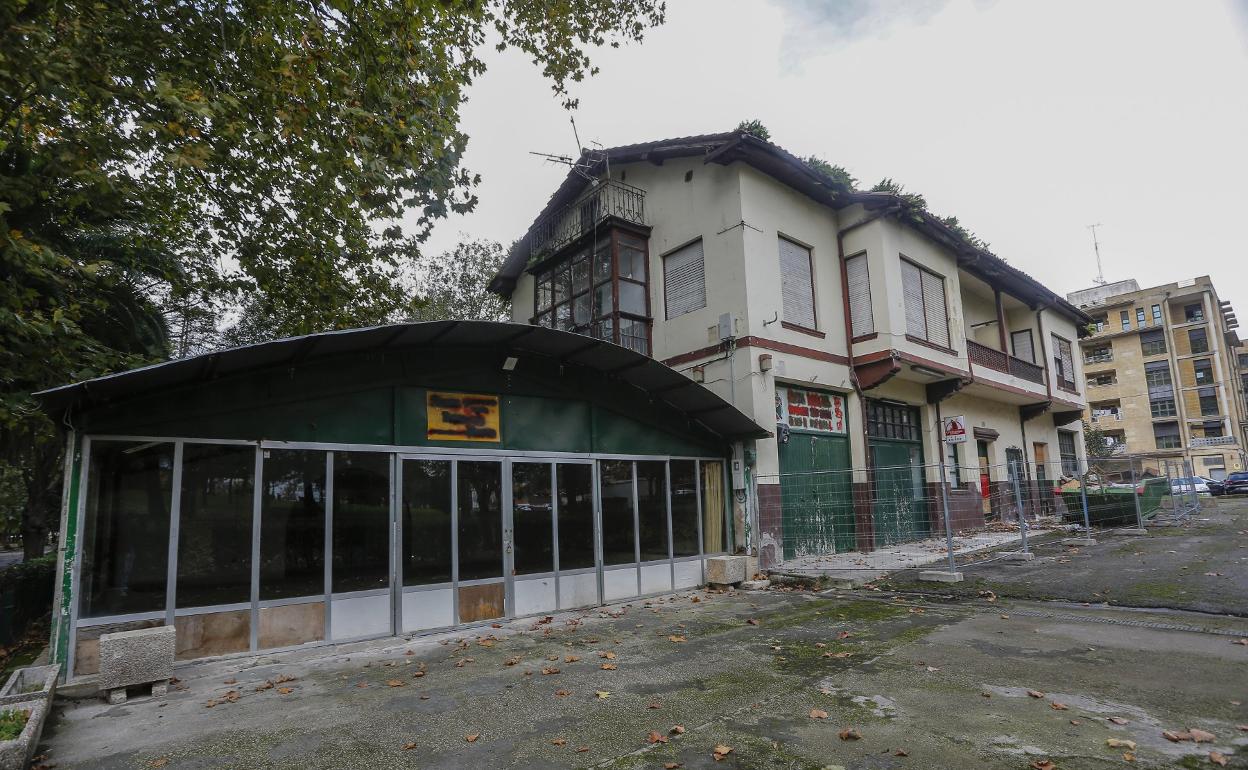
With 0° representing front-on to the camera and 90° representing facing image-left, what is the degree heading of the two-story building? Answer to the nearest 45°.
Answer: approximately 315°

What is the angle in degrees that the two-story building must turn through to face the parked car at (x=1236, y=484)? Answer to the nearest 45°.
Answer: approximately 90° to its left

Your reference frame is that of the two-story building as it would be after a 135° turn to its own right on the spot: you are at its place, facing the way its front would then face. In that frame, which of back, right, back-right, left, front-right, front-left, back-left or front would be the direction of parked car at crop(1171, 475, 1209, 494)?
back-right

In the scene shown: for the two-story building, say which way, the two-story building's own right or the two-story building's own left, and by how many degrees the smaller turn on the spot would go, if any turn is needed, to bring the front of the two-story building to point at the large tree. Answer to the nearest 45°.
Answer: approximately 90° to the two-story building's own right

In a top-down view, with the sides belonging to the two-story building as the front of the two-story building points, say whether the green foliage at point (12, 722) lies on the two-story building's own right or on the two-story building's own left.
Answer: on the two-story building's own right

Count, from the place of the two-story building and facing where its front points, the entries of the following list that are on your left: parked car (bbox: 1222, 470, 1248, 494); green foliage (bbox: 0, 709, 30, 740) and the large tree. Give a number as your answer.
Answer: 1

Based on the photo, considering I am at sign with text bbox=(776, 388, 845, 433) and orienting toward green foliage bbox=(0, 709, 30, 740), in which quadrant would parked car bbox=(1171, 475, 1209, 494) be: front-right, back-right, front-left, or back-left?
back-left
